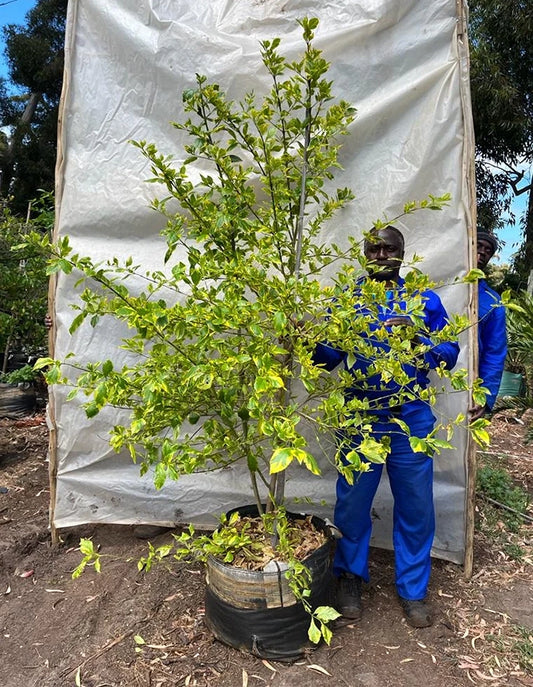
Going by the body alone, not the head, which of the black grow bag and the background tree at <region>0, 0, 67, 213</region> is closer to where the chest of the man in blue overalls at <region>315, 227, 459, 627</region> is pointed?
the black grow bag

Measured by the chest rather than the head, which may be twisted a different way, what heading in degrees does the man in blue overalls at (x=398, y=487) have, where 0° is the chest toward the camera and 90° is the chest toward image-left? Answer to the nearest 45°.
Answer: approximately 0°

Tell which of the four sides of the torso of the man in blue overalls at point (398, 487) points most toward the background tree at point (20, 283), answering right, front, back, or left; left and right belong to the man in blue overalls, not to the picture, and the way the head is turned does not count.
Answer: right

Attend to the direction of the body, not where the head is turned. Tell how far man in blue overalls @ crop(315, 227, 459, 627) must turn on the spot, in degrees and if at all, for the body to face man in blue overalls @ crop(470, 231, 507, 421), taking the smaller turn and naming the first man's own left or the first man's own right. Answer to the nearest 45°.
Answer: approximately 135° to the first man's own left

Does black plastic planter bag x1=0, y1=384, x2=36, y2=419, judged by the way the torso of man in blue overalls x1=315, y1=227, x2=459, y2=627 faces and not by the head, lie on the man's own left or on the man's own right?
on the man's own right

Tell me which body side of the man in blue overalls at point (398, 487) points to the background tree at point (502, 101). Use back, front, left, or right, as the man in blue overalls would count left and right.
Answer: back
